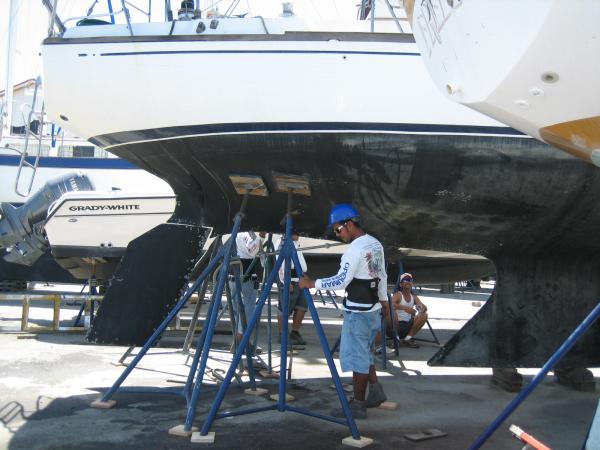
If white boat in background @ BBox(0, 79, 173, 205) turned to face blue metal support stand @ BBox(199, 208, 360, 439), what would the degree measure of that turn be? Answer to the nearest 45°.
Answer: approximately 90° to its right

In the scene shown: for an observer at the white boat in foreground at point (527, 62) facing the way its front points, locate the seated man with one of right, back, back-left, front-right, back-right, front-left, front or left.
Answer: front-left

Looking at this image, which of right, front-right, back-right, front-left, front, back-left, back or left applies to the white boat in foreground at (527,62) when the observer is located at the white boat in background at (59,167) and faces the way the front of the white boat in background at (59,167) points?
right

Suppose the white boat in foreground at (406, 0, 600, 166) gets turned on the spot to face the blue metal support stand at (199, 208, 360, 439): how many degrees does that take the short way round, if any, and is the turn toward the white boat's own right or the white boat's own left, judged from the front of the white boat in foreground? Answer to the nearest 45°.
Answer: approximately 90° to the white boat's own left

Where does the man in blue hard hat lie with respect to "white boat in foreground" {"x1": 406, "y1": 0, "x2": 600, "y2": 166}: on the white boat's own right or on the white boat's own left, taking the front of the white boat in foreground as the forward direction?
on the white boat's own left

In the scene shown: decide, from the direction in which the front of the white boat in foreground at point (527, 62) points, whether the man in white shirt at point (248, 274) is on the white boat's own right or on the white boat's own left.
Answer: on the white boat's own left

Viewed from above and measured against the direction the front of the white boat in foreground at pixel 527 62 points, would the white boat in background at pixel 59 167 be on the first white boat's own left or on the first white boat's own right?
on the first white boat's own left

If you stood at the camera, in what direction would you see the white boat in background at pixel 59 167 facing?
facing to the right of the viewer

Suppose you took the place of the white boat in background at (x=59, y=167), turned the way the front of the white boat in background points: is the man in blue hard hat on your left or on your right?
on your right

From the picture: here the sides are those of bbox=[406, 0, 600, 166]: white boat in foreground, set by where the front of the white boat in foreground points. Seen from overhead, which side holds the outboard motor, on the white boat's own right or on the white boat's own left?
on the white boat's own left

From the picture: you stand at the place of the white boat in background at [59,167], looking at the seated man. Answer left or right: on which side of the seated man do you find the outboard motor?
right

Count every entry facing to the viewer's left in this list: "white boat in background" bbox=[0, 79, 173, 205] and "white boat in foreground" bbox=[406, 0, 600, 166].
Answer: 0
